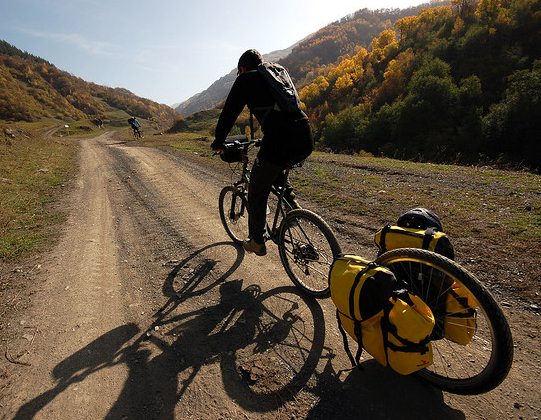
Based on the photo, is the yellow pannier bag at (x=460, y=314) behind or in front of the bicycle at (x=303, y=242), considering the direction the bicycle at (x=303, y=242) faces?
behind

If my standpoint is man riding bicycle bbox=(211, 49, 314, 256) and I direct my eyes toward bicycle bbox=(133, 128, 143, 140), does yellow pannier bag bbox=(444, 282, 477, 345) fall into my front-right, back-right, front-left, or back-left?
back-right

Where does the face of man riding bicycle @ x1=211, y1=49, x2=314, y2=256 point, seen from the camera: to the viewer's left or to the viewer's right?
to the viewer's left

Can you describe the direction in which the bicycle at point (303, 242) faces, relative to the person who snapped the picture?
facing away from the viewer and to the left of the viewer
